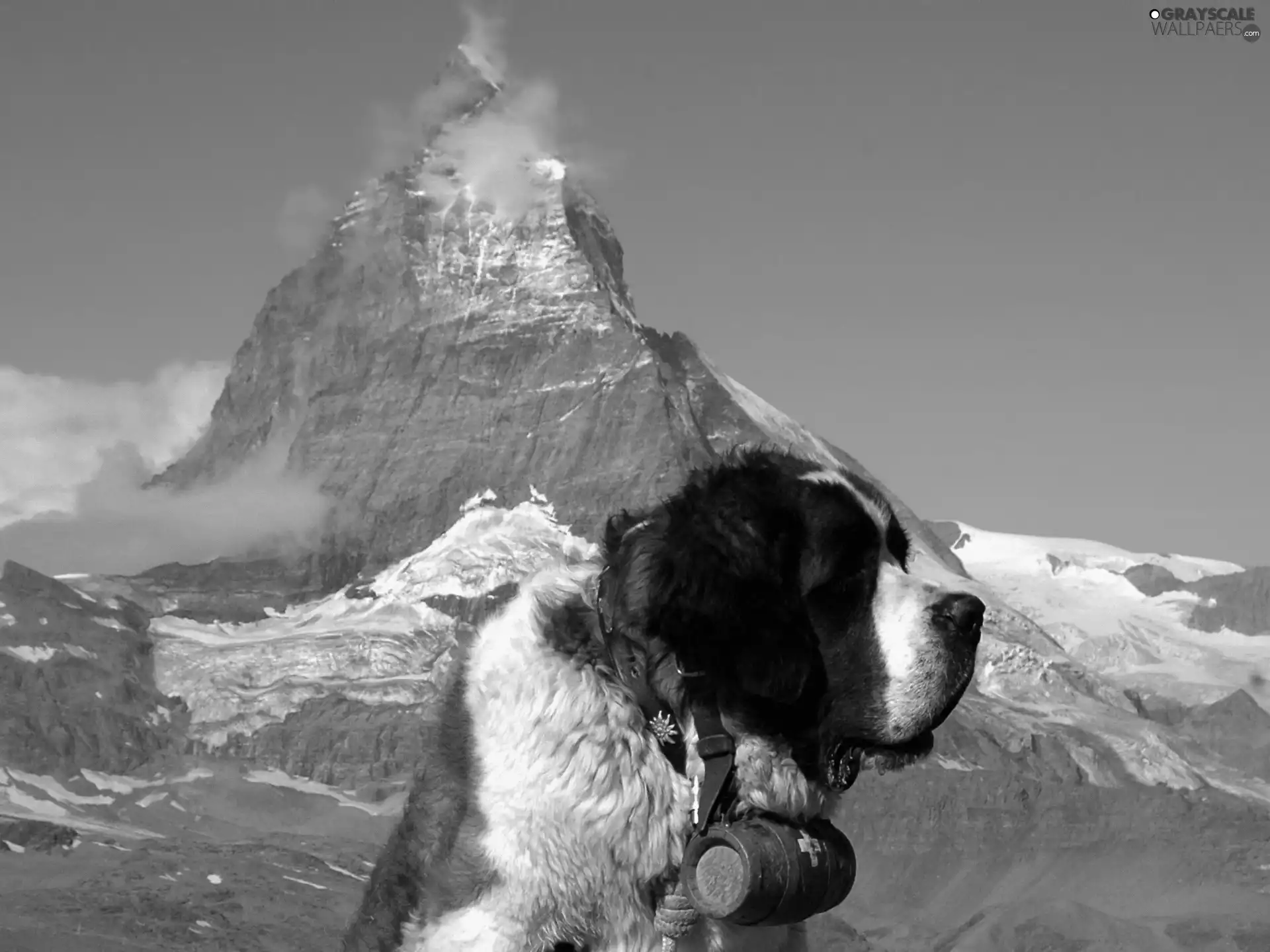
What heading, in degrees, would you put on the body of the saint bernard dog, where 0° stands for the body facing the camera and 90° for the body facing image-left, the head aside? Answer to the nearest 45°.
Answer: approximately 270°
